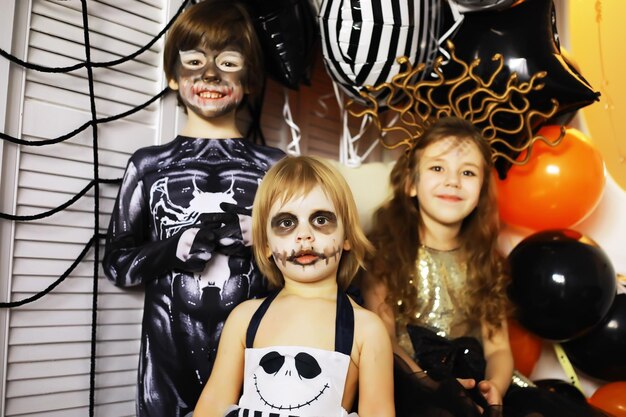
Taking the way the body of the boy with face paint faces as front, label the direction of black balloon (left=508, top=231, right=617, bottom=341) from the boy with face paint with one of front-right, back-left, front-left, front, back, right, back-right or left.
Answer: left

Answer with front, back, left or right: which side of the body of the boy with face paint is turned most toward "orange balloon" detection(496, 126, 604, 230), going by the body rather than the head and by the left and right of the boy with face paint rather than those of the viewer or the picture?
left

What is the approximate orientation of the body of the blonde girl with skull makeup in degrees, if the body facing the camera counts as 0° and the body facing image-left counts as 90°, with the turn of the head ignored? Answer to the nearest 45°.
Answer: approximately 0°

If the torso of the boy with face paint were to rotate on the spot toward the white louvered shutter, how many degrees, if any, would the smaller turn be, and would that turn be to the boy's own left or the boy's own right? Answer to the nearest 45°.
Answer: approximately 90° to the boy's own right

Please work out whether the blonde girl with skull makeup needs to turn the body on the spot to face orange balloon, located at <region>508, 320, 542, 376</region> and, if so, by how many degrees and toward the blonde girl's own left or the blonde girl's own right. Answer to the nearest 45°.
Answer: approximately 135° to the blonde girl's own left

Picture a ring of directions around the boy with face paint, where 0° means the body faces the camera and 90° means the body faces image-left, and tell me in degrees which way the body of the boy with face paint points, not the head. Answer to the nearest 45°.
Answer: approximately 0°

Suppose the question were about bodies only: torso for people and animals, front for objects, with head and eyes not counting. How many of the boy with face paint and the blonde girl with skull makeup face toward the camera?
2

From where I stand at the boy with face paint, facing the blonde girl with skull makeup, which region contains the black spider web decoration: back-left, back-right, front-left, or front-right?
back-right

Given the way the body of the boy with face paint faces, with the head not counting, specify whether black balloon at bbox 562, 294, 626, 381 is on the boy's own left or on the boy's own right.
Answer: on the boy's own left
